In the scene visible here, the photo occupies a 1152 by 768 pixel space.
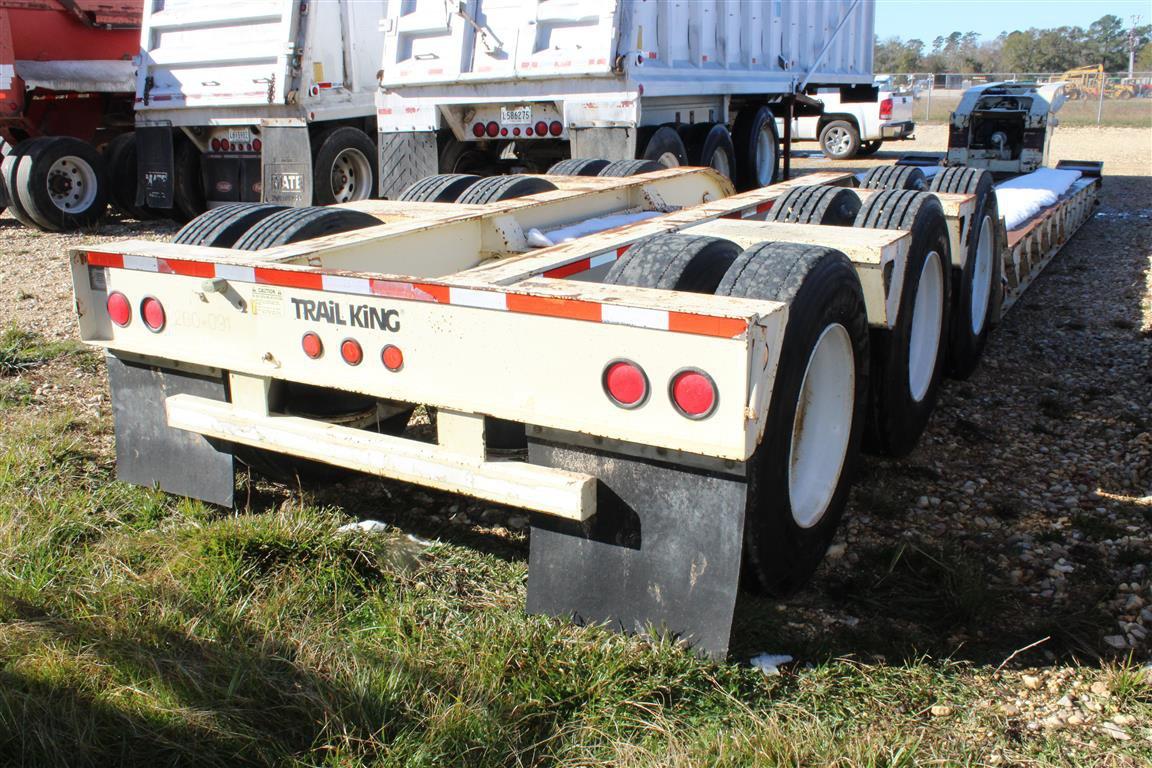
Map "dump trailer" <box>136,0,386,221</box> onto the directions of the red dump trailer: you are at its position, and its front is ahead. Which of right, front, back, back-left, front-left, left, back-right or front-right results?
right

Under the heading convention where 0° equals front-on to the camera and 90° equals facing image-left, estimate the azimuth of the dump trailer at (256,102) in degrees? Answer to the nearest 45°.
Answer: approximately 225°

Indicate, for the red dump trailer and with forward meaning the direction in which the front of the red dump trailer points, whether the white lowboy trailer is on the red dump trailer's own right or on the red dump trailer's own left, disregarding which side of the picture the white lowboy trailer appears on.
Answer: on the red dump trailer's own right

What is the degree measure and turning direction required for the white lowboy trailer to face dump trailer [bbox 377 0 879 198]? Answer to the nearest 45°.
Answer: approximately 45° to its left

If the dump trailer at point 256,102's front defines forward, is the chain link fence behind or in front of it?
in front

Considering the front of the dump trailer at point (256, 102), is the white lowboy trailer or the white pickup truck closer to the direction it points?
the white pickup truck

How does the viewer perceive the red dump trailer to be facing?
facing away from the viewer and to the right of the viewer

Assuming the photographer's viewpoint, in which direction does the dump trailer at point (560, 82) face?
facing away from the viewer and to the right of the viewer

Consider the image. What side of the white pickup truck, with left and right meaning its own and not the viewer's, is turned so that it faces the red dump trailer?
left

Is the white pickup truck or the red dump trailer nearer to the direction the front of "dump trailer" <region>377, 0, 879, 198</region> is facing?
the white pickup truck

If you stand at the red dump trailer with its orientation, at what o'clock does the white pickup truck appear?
The white pickup truck is roughly at 1 o'clock from the red dump trailer.

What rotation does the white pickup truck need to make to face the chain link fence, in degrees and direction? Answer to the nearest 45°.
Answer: approximately 45° to its right

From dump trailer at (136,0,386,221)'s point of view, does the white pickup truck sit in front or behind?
in front

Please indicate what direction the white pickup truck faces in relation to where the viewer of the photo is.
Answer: facing away from the viewer and to the left of the viewer

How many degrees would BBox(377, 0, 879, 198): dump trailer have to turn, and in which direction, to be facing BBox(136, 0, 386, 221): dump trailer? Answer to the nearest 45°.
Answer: approximately 135° to its left

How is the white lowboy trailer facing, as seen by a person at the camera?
facing away from the viewer and to the right of the viewer
